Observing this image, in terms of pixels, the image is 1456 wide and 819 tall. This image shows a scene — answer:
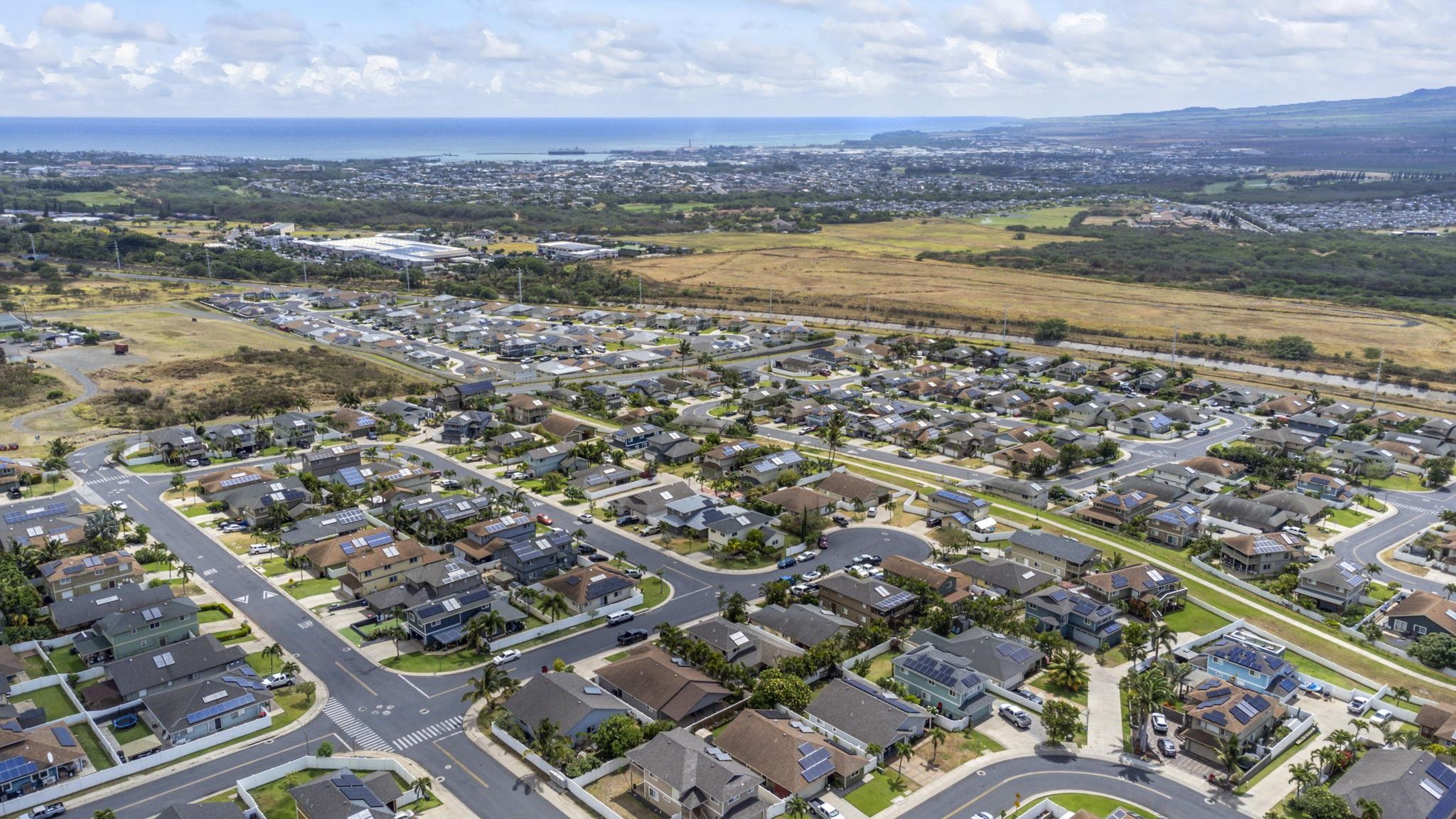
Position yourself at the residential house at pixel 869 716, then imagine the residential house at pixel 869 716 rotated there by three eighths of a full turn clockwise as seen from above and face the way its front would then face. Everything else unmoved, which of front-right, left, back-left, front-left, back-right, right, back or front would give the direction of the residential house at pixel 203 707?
front

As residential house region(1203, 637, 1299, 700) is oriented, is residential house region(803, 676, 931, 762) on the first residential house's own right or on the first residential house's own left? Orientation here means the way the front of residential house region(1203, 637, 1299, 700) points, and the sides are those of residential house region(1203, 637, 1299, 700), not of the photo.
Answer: on the first residential house's own right

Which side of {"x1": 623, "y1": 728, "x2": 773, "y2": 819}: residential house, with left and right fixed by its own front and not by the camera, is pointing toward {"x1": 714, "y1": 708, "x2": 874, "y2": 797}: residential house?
left

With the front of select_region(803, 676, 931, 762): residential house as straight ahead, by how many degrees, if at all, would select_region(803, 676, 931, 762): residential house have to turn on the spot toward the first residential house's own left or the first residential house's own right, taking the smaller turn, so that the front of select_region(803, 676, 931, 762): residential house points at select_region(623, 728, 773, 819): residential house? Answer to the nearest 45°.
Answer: approximately 90° to the first residential house's own right

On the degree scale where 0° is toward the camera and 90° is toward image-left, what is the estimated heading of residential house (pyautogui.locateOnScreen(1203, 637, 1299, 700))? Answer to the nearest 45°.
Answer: approximately 315°

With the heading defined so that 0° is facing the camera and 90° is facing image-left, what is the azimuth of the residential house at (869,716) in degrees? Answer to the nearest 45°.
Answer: approximately 315°

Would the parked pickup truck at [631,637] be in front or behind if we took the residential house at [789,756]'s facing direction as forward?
behind
